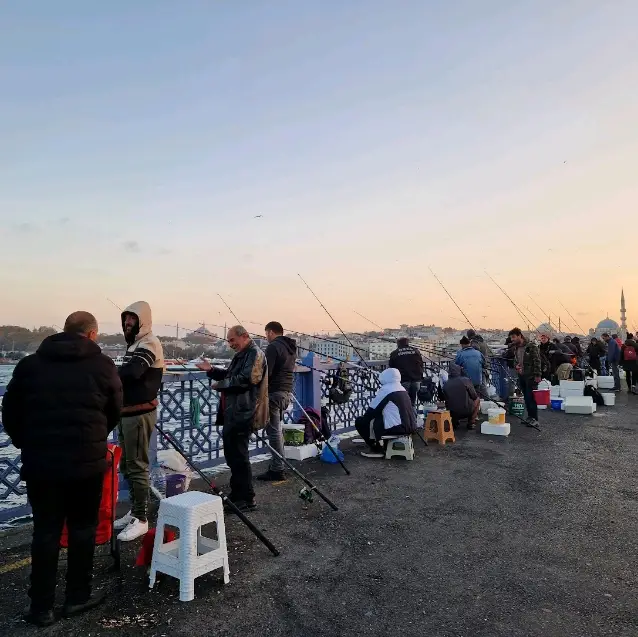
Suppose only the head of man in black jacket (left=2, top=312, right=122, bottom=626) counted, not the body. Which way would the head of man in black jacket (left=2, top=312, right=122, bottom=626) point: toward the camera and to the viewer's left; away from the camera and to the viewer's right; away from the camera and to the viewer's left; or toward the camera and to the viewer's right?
away from the camera and to the viewer's right

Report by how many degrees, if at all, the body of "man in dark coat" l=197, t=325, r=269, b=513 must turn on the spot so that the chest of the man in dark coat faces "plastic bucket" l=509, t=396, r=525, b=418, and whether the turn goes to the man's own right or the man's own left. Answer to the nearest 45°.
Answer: approximately 135° to the man's own right

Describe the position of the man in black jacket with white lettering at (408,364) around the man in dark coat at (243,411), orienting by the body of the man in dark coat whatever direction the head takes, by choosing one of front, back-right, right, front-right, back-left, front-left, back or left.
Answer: back-right

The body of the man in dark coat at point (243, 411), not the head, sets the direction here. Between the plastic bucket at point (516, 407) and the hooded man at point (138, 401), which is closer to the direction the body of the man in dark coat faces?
the hooded man

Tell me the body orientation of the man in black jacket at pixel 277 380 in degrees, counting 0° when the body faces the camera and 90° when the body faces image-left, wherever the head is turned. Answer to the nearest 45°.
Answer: approximately 90°

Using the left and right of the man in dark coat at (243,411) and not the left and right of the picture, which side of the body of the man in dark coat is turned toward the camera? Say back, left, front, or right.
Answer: left

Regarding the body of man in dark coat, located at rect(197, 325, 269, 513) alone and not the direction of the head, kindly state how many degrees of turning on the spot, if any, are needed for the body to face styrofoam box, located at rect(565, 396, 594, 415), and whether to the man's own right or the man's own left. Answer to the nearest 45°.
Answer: approximately 135° to the man's own right
